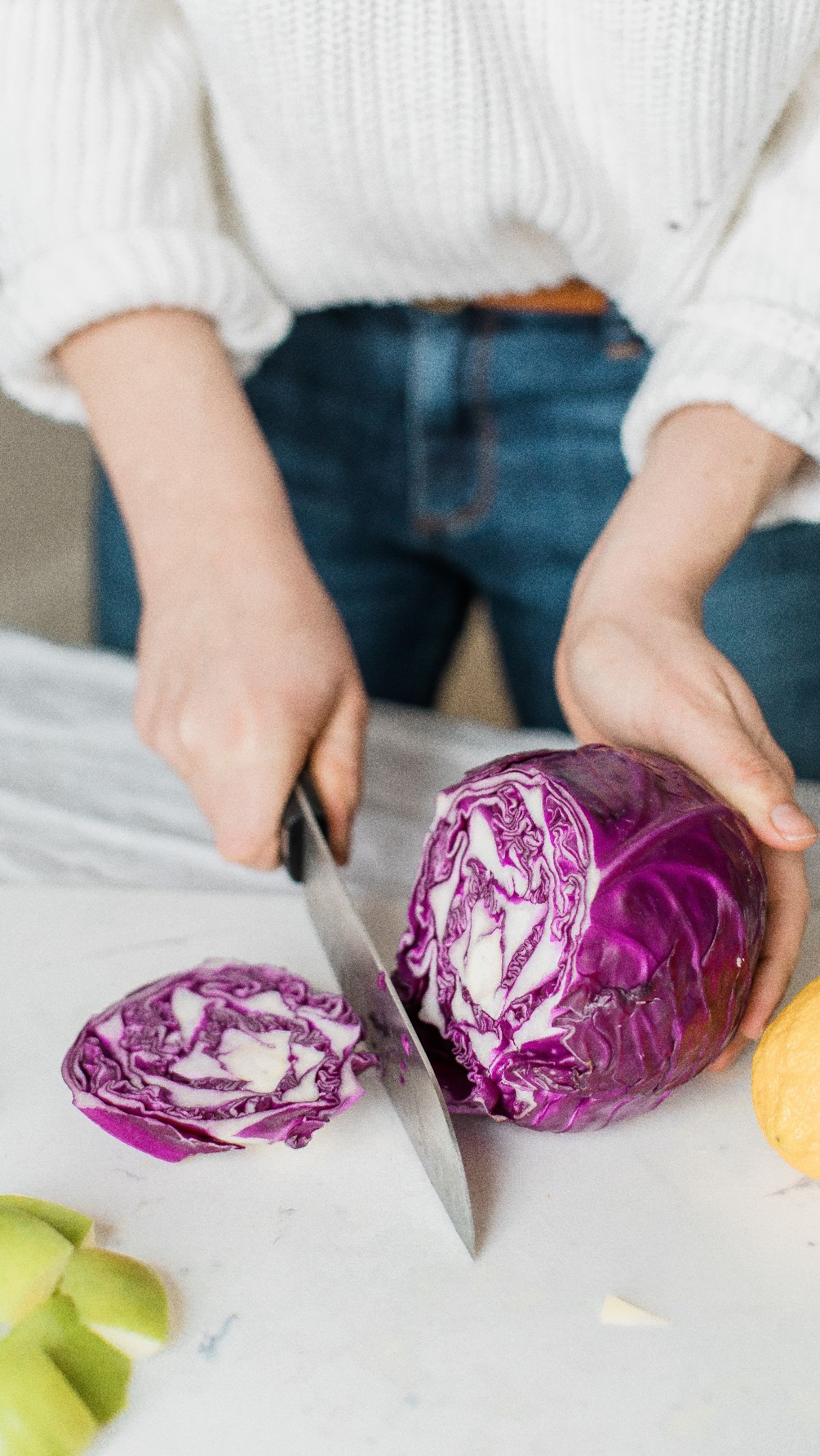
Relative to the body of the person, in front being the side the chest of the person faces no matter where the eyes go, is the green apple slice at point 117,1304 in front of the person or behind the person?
in front

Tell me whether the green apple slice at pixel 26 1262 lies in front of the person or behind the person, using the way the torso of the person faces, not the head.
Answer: in front

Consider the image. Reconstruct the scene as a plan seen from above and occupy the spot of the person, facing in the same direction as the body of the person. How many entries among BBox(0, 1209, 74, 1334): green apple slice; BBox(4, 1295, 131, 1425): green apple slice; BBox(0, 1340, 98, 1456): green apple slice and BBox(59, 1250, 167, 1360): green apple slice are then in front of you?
4

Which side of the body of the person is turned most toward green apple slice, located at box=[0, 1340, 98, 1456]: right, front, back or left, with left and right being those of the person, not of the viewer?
front

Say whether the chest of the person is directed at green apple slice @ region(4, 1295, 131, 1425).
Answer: yes

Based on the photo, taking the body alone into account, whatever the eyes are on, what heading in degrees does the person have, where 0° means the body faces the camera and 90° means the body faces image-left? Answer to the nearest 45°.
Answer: approximately 0°
